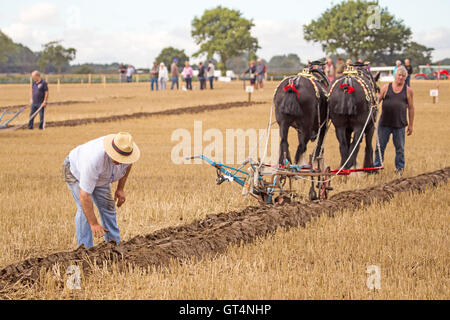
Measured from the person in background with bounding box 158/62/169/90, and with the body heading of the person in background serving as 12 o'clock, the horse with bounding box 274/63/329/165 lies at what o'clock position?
The horse is roughly at 12 o'clock from the person in background.

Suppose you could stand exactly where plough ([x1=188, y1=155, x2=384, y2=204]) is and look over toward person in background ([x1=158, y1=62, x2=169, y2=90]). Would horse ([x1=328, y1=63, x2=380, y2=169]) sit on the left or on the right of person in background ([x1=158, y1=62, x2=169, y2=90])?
right

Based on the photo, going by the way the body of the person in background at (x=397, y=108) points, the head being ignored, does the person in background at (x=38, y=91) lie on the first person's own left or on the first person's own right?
on the first person's own right

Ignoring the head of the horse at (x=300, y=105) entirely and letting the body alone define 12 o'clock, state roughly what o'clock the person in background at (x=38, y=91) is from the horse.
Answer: The person in background is roughly at 9 o'clock from the horse.

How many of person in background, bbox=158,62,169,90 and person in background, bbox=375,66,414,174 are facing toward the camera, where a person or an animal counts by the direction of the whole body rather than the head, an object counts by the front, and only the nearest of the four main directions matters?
2

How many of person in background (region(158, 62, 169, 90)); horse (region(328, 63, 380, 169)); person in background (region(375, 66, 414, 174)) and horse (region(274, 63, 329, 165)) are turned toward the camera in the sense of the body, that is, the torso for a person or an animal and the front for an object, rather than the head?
2

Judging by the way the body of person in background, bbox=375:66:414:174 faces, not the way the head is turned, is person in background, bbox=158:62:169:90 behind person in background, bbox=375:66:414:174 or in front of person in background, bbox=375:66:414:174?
behind

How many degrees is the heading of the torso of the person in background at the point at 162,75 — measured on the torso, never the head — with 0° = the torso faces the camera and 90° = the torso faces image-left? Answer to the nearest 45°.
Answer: approximately 0°
